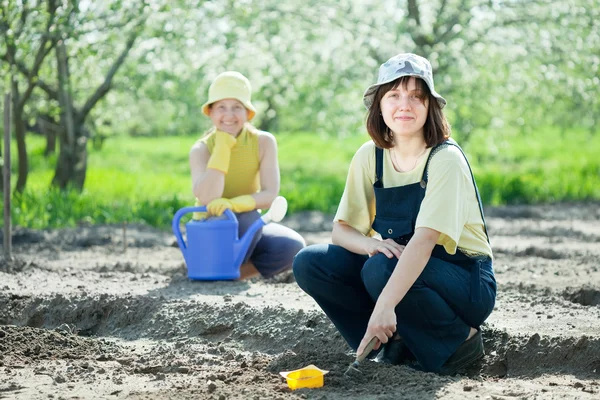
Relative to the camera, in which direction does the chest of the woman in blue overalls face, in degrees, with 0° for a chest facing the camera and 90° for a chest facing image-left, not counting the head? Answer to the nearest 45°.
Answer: approximately 45°

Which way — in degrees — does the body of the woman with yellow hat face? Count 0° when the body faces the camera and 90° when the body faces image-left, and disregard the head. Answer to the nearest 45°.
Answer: approximately 0°

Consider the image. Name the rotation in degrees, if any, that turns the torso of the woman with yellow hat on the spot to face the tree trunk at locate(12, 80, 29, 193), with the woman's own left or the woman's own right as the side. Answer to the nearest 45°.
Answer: approximately 135° to the woman's own right

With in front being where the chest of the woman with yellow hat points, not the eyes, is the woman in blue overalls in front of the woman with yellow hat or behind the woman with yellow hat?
in front

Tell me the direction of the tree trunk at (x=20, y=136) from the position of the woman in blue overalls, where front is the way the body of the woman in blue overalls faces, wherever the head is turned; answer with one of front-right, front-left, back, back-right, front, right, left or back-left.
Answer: right

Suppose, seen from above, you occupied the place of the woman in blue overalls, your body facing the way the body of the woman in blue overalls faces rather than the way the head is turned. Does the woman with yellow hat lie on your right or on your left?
on your right

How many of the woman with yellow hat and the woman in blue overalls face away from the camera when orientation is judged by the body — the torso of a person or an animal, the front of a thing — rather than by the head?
0

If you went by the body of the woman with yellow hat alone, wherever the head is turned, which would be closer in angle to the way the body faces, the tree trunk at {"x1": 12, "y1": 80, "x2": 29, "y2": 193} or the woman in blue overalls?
the woman in blue overalls
